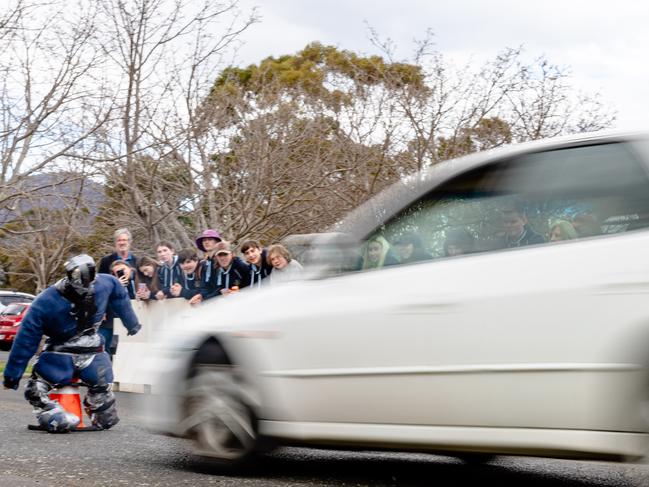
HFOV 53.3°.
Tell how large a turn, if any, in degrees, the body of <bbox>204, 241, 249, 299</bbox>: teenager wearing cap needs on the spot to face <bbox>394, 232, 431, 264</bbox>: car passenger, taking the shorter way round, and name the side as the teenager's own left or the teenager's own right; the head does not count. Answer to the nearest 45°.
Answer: approximately 45° to the teenager's own left

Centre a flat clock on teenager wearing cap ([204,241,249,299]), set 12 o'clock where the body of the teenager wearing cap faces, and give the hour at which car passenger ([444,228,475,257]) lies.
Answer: The car passenger is roughly at 10 o'clock from the teenager wearing cap.

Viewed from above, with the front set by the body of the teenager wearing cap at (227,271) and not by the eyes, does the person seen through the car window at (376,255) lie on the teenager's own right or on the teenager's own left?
on the teenager's own left

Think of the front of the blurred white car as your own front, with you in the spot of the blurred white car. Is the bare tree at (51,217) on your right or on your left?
on your right

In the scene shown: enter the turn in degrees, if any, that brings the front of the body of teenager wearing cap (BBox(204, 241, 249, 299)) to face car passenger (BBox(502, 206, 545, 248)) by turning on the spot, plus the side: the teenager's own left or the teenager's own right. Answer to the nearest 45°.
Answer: approximately 45° to the teenager's own left

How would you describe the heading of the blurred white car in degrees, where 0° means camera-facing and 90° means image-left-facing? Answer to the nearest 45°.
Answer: approximately 90°
